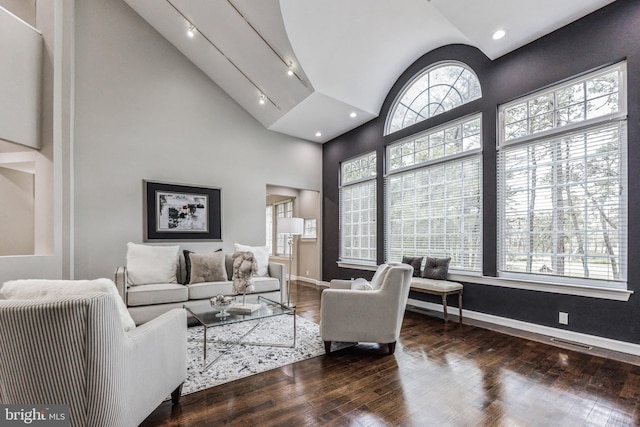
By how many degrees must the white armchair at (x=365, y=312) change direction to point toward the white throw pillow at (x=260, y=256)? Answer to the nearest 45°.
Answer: approximately 45° to its right

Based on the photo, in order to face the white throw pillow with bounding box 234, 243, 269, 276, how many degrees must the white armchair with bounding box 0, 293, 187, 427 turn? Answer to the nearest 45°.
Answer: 0° — it already faces it

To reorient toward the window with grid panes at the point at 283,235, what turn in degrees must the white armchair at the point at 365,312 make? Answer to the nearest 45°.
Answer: approximately 45° to its right

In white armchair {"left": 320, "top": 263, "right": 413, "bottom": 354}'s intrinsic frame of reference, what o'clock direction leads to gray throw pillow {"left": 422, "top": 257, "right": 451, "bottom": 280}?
The gray throw pillow is roughly at 4 o'clock from the white armchair.

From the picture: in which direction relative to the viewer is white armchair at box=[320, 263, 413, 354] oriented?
to the viewer's left

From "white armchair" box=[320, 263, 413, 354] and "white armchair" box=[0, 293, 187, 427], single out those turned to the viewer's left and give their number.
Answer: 1

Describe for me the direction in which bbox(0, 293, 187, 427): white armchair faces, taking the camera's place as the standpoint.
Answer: facing away from the viewer and to the right of the viewer

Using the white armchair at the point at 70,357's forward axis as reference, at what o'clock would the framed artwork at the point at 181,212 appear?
The framed artwork is roughly at 11 o'clock from the white armchair.

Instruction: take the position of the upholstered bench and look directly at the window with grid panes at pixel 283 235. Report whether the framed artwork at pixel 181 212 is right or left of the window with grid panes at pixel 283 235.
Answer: left
